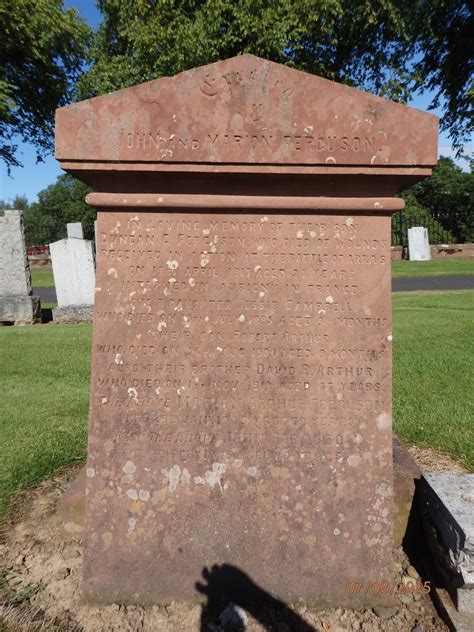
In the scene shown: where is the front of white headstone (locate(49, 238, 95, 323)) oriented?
toward the camera

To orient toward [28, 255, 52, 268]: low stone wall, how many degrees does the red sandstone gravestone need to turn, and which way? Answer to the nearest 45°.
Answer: approximately 135° to its right

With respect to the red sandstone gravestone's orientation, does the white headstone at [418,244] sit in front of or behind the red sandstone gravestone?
behind

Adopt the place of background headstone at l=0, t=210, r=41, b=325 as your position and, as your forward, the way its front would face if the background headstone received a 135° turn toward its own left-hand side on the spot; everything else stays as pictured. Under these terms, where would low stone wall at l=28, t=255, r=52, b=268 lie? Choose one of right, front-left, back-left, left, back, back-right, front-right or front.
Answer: front-left

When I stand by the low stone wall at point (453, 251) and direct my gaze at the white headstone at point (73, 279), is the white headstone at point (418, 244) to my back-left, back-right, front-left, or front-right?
front-right

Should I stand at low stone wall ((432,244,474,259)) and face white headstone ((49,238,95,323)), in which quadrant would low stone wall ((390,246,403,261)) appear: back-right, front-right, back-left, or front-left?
front-right

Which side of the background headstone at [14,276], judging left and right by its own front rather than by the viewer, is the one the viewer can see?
front

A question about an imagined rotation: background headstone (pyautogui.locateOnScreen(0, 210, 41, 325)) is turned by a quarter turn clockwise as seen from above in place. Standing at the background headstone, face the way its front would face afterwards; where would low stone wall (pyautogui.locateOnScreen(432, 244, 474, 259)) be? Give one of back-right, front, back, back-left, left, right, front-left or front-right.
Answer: back

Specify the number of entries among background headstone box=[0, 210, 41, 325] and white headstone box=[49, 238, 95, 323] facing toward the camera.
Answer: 2

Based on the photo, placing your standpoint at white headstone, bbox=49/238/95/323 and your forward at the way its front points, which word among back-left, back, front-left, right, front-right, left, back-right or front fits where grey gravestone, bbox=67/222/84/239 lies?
back

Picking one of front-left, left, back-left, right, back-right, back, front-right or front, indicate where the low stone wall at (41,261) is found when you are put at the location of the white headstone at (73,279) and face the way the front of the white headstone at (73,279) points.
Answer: back

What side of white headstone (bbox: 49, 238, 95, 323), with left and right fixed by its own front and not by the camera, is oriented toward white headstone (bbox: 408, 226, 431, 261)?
left

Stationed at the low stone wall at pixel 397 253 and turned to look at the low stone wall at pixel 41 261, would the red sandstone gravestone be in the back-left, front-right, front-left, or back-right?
front-left

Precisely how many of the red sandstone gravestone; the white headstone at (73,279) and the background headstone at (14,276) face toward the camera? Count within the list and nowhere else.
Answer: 3
